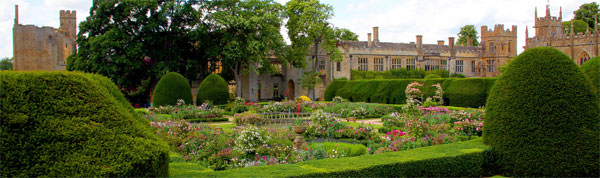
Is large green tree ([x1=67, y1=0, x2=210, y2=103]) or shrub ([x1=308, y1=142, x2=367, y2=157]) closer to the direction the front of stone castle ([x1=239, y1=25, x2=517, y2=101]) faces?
the shrub

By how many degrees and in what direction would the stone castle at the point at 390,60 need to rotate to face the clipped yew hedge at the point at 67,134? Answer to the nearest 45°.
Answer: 0° — it already faces it

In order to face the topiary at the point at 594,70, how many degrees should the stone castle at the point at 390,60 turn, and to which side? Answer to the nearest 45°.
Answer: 0° — it already faces it

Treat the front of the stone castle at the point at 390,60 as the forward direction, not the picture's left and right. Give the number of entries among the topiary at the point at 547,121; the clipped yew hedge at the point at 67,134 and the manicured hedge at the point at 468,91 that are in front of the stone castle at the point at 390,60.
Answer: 3

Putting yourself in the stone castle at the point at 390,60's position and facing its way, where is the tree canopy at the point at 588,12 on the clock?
The tree canopy is roughly at 8 o'clock from the stone castle.

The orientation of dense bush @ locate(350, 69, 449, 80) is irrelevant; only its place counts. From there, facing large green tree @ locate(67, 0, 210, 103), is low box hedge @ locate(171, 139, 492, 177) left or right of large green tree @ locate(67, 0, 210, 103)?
left

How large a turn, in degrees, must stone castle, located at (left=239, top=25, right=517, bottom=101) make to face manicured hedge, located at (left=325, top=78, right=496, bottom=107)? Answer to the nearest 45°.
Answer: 0° — it already faces it

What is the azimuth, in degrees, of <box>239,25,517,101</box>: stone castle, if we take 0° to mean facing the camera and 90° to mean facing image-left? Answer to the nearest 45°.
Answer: approximately 0°

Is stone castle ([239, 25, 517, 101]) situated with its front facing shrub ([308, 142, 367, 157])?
yes

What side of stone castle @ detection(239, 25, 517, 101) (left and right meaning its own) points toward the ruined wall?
right

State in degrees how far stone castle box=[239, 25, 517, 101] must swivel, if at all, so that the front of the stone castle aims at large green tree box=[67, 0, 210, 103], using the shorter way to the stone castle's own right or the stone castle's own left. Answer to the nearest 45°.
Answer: approximately 45° to the stone castle's own right
